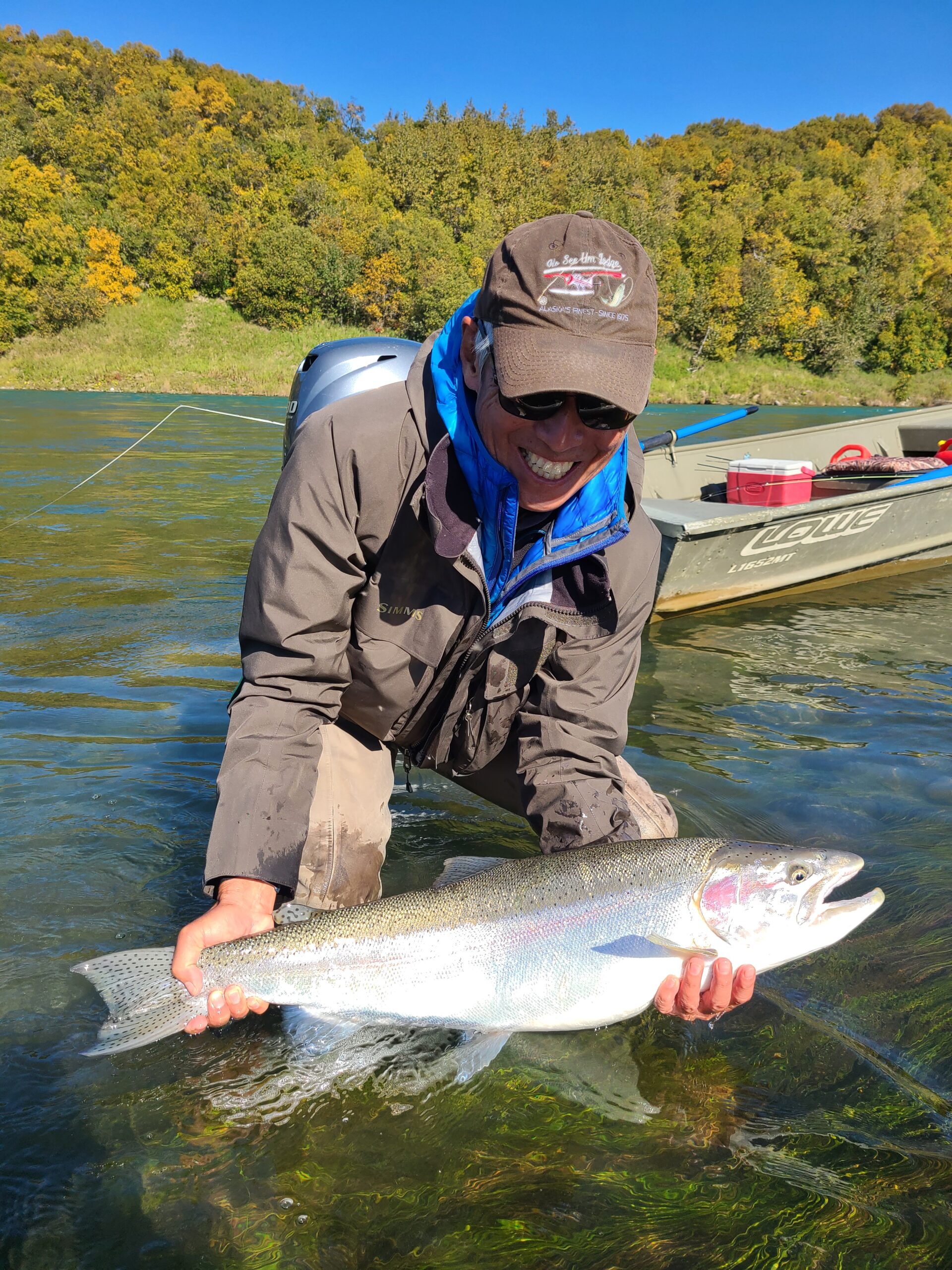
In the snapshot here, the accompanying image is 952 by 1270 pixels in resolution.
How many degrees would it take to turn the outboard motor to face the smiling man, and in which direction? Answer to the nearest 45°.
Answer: approximately 90° to its right

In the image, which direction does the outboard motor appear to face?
to the viewer's right

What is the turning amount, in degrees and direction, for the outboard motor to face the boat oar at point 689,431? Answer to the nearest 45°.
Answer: approximately 45° to its left

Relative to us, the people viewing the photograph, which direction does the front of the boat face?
facing away from the viewer and to the right of the viewer

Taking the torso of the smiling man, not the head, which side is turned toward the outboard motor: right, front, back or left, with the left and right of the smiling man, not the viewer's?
back

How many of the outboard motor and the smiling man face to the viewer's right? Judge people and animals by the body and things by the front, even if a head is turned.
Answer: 1

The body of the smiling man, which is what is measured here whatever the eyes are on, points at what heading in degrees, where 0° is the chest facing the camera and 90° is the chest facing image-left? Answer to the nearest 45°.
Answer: approximately 0°
